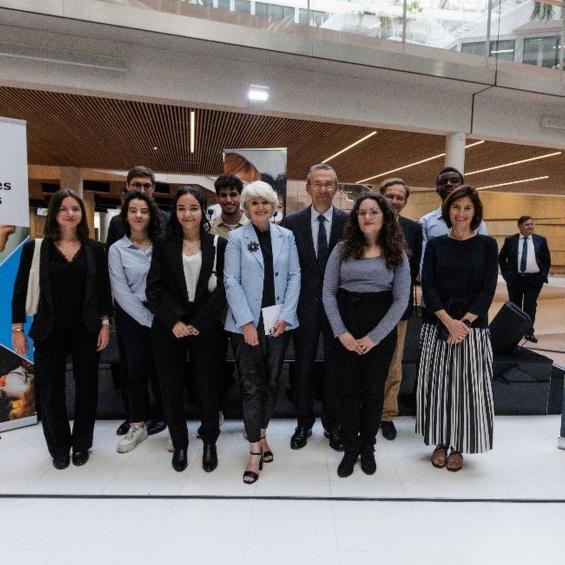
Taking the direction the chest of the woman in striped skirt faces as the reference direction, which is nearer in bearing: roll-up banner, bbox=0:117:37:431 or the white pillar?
the roll-up banner

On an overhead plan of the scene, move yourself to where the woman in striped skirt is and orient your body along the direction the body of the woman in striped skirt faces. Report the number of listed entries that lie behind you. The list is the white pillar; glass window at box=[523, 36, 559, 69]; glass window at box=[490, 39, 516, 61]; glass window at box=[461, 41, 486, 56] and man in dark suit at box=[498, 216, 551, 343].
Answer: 5

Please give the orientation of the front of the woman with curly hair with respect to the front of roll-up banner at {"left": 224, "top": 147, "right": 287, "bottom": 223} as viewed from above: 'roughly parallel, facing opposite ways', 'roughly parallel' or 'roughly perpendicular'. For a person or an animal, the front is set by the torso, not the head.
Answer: roughly parallel

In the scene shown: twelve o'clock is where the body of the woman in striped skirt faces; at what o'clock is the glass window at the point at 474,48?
The glass window is roughly at 6 o'clock from the woman in striped skirt.

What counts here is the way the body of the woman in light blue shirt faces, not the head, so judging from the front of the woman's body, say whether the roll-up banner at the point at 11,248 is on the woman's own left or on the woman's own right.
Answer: on the woman's own right

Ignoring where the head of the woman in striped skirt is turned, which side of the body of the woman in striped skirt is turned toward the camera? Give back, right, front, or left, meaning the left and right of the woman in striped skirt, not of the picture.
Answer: front

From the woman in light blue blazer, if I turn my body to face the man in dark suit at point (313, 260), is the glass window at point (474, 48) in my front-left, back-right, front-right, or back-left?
front-left

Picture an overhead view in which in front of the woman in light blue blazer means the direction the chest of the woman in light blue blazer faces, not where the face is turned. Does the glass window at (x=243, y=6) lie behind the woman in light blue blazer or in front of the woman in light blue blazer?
behind

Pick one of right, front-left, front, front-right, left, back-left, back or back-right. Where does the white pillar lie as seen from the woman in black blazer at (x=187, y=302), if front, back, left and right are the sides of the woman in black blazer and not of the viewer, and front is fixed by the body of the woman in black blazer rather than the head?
back-left

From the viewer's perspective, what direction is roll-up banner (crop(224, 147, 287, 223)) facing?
toward the camera

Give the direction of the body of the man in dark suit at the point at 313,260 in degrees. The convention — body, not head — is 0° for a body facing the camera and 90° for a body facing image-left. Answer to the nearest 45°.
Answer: approximately 0°

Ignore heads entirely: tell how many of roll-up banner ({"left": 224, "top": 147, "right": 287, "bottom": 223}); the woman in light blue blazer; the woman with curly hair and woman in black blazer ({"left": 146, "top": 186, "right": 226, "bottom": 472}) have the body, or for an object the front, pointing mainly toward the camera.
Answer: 4

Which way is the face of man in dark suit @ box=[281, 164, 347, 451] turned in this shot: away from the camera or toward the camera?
toward the camera

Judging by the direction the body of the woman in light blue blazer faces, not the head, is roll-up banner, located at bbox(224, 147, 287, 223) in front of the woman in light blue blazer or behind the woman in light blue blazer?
behind

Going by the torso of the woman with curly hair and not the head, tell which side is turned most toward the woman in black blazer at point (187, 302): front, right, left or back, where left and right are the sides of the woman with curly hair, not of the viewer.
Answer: right

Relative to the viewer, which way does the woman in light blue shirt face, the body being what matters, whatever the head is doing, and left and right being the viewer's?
facing the viewer

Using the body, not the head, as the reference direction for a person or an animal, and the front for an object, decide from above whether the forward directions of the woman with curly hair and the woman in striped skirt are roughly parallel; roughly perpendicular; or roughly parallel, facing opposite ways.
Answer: roughly parallel
